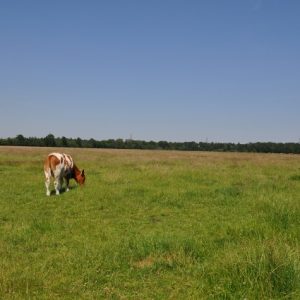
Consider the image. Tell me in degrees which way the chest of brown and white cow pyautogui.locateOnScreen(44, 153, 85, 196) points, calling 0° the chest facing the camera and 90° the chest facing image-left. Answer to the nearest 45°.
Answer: approximately 225°
